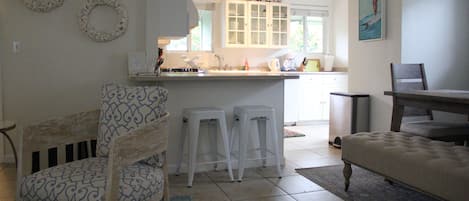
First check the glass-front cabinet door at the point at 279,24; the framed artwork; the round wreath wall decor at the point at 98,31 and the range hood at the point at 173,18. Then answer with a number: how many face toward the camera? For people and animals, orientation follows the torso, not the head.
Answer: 3

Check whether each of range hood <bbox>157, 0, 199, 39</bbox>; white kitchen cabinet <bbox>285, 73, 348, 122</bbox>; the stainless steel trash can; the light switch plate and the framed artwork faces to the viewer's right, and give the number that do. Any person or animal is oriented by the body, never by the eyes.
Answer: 1

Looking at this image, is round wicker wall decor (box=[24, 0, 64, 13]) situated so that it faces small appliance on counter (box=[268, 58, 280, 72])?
no

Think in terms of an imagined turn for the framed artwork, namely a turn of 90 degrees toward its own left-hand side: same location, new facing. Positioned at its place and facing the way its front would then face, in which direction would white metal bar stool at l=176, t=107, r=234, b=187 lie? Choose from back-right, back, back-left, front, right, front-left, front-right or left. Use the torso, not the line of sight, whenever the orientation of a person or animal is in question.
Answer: back-right

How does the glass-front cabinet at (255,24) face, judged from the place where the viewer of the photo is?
facing the viewer

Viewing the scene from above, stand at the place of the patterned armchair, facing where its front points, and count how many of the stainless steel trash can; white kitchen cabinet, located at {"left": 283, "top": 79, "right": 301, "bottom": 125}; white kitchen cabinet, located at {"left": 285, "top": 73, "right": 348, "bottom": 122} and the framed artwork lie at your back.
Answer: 4

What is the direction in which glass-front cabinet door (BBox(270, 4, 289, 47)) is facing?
toward the camera

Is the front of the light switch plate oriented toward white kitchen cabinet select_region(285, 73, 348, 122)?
no
